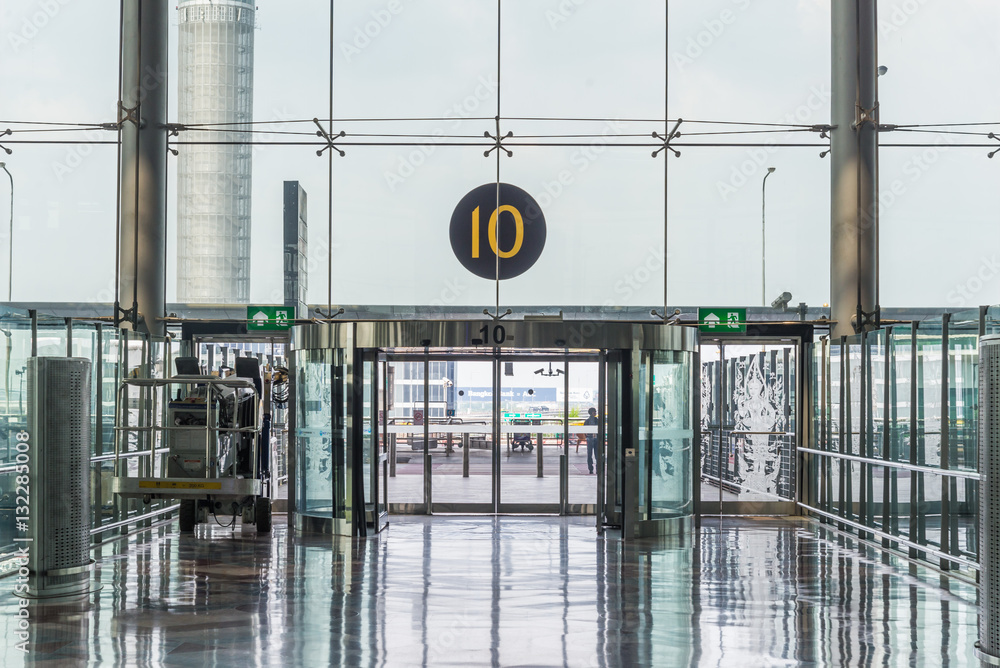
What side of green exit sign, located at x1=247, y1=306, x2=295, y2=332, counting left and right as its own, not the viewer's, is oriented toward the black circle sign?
left

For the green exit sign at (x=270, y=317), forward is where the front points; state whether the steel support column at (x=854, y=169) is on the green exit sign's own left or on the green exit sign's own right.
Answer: on the green exit sign's own left

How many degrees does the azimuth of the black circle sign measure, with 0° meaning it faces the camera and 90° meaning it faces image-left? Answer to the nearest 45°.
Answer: approximately 0°

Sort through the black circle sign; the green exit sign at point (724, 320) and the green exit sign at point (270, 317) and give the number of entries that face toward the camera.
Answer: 3

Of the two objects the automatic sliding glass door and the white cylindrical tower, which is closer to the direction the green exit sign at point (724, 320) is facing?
the automatic sliding glass door

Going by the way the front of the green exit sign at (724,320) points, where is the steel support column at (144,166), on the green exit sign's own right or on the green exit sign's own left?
on the green exit sign's own right
